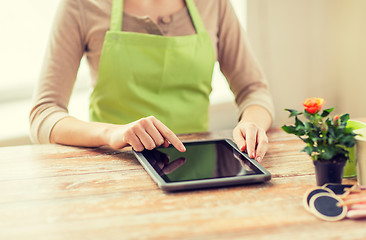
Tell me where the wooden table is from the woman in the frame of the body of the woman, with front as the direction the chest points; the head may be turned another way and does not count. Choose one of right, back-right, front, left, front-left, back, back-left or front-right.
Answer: front

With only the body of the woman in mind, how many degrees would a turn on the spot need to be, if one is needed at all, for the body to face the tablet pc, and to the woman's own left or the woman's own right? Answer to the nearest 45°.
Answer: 0° — they already face it

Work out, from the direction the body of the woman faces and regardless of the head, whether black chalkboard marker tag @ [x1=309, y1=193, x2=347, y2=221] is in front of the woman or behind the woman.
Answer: in front

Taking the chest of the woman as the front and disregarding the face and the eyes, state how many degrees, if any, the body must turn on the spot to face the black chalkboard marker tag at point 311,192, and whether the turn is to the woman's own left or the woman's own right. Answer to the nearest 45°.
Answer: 0° — they already face it

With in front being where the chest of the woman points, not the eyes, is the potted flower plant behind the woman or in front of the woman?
in front

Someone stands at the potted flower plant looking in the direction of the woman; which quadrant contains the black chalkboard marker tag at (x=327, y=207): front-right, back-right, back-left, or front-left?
back-left

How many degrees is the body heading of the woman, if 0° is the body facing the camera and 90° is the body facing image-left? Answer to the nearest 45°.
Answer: approximately 0°
